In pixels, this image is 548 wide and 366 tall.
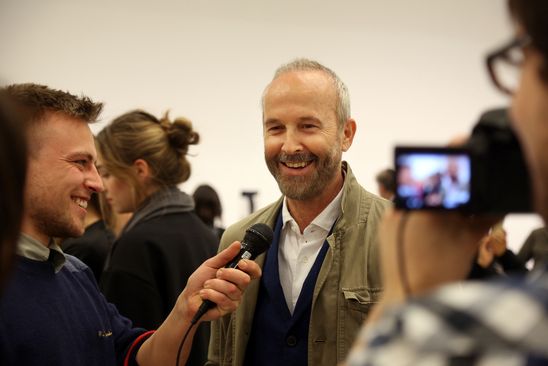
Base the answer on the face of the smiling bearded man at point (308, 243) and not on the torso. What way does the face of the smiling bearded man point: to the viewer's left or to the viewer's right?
to the viewer's left

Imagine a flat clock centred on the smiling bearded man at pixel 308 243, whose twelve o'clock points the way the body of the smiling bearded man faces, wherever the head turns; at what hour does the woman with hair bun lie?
The woman with hair bun is roughly at 3 o'clock from the smiling bearded man.

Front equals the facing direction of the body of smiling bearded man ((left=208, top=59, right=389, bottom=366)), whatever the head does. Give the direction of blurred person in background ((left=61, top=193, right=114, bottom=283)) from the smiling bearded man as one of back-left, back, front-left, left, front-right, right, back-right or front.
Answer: right

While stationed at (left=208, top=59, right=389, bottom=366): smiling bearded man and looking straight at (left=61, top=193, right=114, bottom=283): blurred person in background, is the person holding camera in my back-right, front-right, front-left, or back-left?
back-left

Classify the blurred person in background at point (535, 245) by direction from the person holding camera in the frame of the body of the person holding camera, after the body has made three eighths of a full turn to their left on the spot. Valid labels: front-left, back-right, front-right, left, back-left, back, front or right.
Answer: back

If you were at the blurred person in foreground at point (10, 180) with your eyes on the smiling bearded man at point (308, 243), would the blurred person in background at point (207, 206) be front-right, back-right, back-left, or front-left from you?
front-left

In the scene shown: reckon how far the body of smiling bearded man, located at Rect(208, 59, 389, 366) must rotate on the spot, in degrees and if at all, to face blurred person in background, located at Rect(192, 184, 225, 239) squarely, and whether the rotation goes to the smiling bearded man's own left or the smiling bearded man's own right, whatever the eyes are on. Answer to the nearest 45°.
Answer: approximately 135° to the smiling bearded man's own right

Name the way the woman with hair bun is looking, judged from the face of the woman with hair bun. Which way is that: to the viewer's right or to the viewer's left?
to the viewer's left

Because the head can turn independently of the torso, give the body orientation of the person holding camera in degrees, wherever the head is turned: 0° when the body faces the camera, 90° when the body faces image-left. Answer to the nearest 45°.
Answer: approximately 135°

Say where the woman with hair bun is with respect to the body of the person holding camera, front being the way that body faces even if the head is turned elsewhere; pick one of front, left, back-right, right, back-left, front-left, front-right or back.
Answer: front

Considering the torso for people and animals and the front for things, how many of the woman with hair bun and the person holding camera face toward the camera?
0

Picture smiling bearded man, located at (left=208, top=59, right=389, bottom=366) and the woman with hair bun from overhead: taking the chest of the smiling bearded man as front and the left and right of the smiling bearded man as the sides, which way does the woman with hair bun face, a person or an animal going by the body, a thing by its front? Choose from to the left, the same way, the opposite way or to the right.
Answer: to the right
